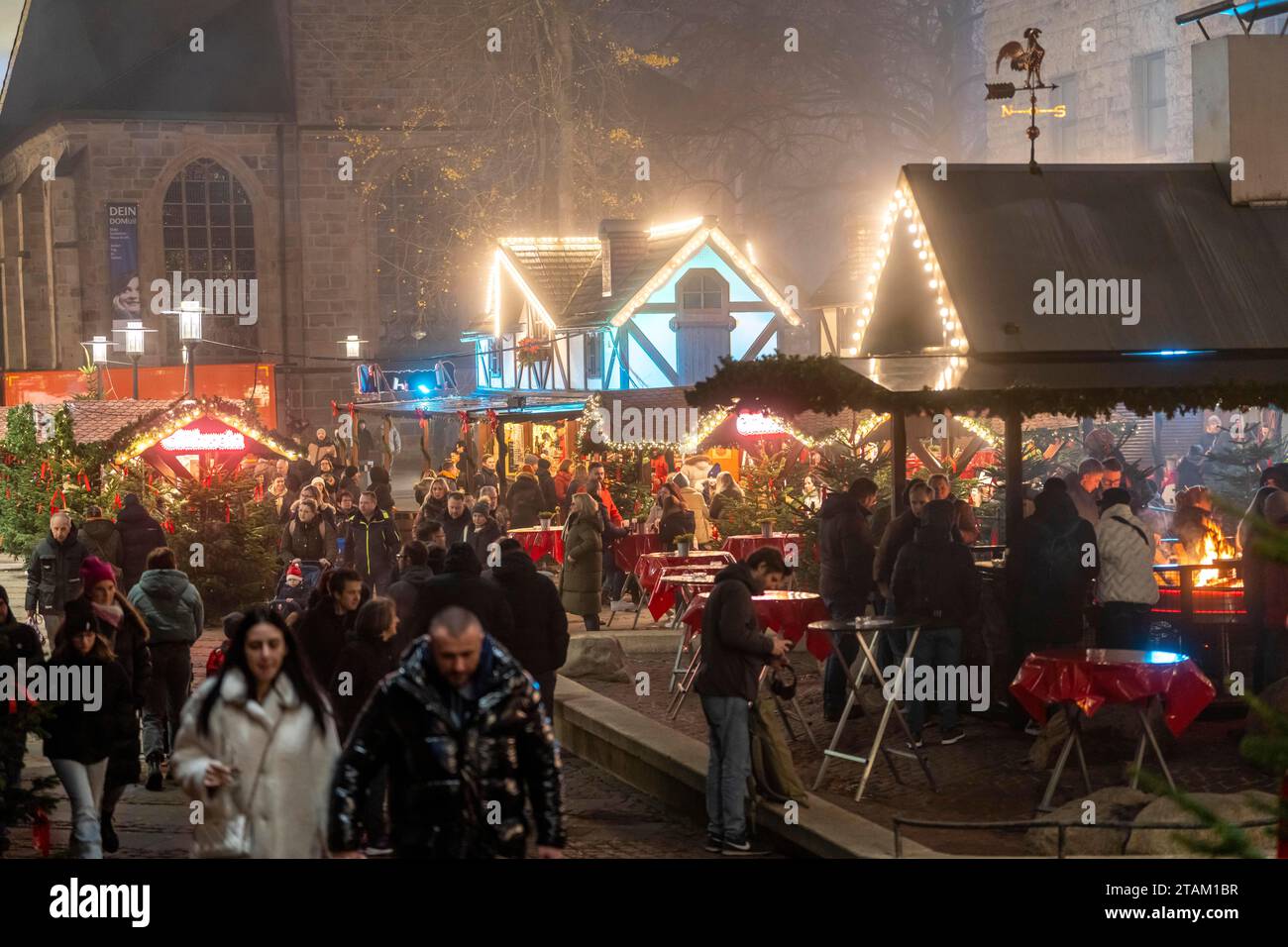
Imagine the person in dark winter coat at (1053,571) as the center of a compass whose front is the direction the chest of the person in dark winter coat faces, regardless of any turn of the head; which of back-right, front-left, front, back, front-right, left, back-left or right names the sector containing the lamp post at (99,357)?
front-left

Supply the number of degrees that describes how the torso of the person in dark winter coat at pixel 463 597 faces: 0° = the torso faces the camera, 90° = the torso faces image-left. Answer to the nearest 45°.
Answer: approximately 180°

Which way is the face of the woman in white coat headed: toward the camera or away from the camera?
toward the camera

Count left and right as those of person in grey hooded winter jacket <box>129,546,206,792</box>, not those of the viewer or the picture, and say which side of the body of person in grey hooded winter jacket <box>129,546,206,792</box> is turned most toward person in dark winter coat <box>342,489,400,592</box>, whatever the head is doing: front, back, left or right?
front

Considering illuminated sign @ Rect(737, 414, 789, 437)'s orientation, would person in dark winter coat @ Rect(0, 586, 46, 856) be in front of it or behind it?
in front

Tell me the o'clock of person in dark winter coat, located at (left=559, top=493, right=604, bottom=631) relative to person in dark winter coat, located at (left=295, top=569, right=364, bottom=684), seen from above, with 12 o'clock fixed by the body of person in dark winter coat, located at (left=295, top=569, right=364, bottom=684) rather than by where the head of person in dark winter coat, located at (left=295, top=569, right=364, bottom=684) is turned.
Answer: person in dark winter coat, located at (left=559, top=493, right=604, bottom=631) is roughly at 8 o'clock from person in dark winter coat, located at (left=295, top=569, right=364, bottom=684).

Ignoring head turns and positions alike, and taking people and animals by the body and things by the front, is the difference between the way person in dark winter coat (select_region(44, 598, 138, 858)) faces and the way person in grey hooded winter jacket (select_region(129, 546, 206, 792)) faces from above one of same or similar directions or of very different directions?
very different directions

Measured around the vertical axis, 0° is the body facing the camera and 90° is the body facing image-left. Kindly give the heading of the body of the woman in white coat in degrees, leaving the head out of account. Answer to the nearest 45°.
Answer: approximately 0°

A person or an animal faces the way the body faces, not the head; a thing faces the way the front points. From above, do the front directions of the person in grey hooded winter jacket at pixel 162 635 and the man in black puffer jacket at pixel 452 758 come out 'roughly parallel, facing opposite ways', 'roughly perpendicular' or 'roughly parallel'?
roughly parallel, facing opposite ways

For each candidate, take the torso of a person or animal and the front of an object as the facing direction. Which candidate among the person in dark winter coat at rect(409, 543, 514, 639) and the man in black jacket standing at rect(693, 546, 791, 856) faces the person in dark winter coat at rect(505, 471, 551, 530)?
the person in dark winter coat at rect(409, 543, 514, 639)

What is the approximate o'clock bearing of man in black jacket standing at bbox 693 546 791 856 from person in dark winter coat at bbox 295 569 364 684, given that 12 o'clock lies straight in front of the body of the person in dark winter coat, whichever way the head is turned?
The man in black jacket standing is roughly at 11 o'clock from the person in dark winter coat.

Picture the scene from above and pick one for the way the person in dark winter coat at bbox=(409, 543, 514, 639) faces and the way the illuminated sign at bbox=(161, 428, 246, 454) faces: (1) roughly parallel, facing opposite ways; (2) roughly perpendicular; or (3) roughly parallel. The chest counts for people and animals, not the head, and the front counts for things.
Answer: roughly parallel, facing opposite ways

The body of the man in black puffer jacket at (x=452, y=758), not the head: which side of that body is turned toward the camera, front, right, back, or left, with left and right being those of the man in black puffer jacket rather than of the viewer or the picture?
front

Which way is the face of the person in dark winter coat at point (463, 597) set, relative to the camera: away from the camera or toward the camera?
away from the camera

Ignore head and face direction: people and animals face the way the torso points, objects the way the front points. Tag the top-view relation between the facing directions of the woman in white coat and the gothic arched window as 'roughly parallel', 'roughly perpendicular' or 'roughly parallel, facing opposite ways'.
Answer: roughly parallel
